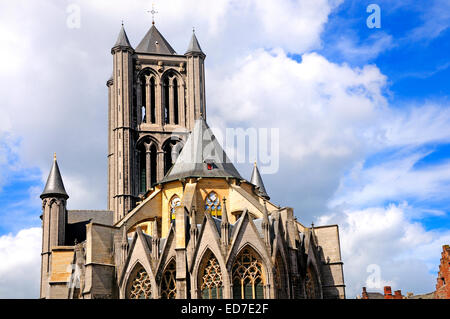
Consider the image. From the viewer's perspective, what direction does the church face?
away from the camera
